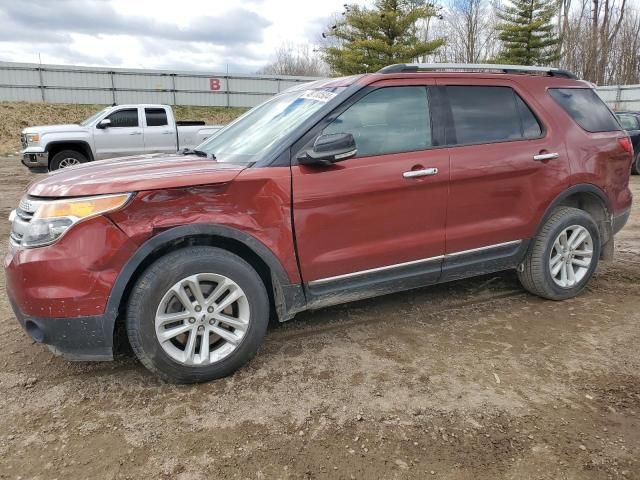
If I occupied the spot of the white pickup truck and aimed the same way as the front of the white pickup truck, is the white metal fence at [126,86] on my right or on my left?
on my right

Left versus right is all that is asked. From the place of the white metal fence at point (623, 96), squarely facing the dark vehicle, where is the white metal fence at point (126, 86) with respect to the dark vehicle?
right

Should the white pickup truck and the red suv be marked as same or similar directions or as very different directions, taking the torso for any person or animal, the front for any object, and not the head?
same or similar directions

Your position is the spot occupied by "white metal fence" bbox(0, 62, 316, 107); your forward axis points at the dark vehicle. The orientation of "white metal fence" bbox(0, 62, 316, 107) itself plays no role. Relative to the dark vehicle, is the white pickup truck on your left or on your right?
right

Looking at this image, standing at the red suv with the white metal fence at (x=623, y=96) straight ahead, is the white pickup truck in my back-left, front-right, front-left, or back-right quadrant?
front-left

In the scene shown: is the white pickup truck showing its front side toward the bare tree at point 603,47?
no

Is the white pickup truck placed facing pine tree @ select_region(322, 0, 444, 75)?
no

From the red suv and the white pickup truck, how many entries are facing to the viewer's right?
0

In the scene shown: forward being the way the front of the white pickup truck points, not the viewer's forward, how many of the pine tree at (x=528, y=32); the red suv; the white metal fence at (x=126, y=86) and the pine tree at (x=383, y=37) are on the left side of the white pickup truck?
1

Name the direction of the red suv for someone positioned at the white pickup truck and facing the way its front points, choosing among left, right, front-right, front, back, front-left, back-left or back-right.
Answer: left

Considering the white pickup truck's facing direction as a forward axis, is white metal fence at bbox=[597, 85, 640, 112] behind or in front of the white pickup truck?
behind

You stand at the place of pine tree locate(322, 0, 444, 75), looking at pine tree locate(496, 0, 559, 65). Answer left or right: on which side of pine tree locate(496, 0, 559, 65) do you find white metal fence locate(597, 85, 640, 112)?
right

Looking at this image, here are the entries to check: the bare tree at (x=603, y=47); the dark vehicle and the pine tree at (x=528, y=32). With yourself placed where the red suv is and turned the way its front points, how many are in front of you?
0

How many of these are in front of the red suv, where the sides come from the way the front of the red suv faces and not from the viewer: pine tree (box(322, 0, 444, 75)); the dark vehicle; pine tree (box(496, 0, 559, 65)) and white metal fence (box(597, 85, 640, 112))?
0

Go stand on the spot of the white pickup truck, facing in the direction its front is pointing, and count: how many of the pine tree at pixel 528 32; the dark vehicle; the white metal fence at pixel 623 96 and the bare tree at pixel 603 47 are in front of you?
0

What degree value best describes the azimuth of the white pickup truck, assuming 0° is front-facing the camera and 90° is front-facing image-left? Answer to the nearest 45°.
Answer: approximately 90°

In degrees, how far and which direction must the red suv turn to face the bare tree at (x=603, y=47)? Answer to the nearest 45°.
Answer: approximately 180°

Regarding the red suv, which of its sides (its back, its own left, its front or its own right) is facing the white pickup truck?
right

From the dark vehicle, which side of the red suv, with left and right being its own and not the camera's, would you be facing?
back

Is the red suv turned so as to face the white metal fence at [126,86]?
no
